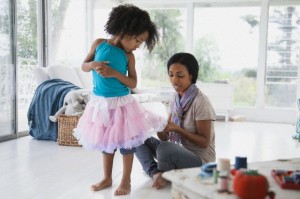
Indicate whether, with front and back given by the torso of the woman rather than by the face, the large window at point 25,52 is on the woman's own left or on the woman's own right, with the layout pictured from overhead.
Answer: on the woman's own right

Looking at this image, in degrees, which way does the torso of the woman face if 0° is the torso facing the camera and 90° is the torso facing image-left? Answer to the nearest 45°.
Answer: approximately 45°

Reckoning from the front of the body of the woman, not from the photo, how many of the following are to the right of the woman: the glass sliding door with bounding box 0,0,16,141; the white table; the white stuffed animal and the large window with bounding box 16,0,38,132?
3

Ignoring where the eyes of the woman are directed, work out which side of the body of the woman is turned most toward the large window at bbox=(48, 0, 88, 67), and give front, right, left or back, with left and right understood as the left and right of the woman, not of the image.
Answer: right

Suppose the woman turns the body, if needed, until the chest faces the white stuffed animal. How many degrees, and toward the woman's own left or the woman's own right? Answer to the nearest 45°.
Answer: approximately 90° to the woman's own right

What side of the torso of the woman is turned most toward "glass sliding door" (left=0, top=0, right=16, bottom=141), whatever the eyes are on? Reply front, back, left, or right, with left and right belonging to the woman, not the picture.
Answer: right

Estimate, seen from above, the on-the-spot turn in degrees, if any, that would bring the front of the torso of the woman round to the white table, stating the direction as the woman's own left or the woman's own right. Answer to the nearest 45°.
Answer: approximately 45° to the woman's own left
